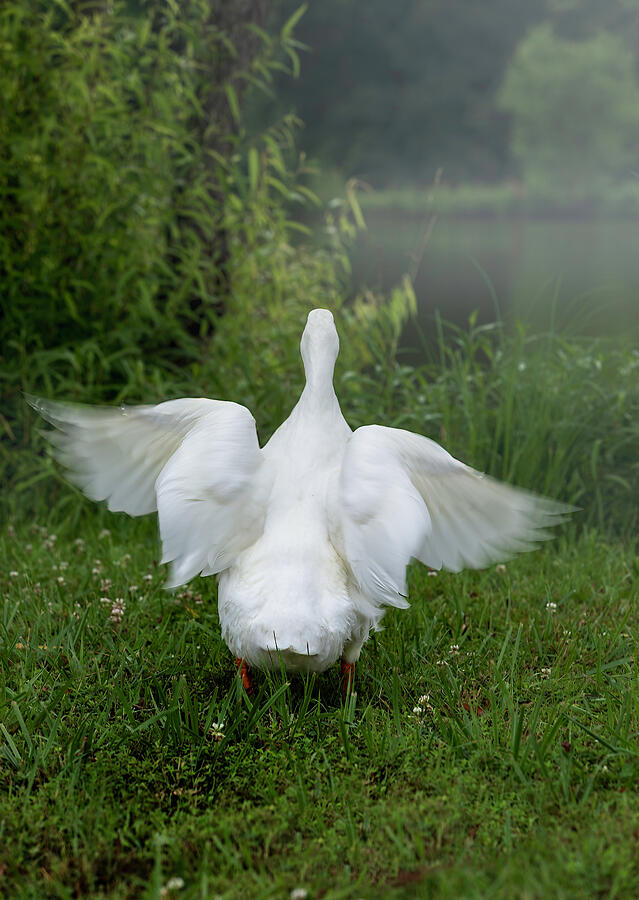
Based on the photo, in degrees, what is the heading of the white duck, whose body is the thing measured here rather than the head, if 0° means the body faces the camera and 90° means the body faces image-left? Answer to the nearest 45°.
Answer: approximately 180°
